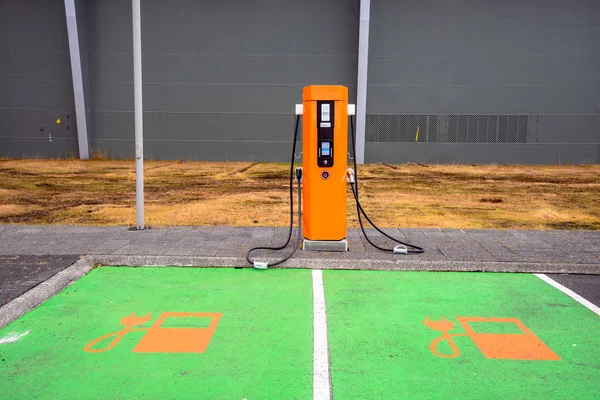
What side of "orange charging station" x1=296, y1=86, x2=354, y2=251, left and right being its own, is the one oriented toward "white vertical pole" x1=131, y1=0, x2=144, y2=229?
right

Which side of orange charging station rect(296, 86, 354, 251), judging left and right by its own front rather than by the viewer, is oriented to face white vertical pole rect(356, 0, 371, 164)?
back

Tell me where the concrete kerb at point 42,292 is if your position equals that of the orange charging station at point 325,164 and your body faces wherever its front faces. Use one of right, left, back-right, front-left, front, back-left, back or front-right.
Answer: front-right

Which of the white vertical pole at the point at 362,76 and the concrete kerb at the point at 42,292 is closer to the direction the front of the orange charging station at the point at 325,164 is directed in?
the concrete kerb

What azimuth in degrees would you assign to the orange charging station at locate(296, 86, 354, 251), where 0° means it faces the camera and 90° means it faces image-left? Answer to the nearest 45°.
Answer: approximately 0°

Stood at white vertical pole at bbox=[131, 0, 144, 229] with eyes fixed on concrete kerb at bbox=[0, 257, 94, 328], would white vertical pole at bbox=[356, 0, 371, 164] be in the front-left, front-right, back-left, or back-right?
back-left

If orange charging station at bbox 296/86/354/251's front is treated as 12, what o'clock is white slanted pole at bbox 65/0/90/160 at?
The white slanted pole is roughly at 5 o'clock from the orange charging station.
